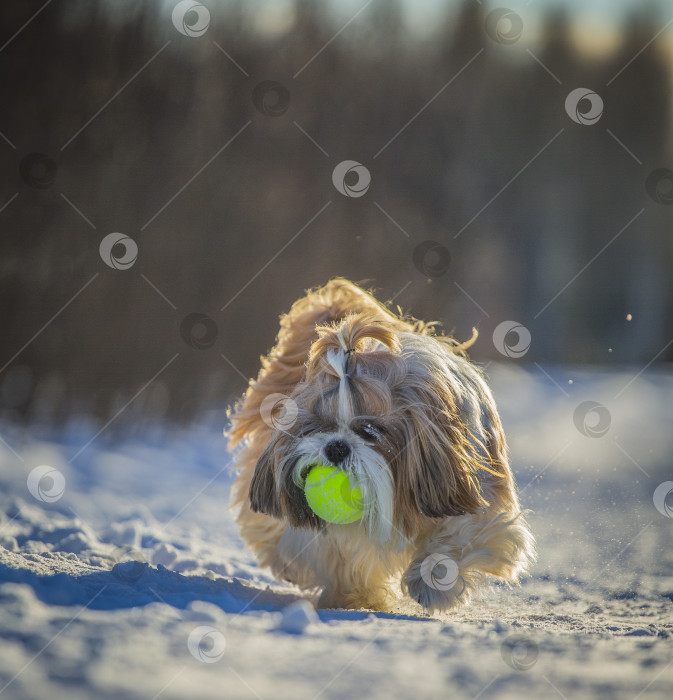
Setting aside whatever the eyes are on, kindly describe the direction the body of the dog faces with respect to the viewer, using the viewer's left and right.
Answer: facing the viewer
